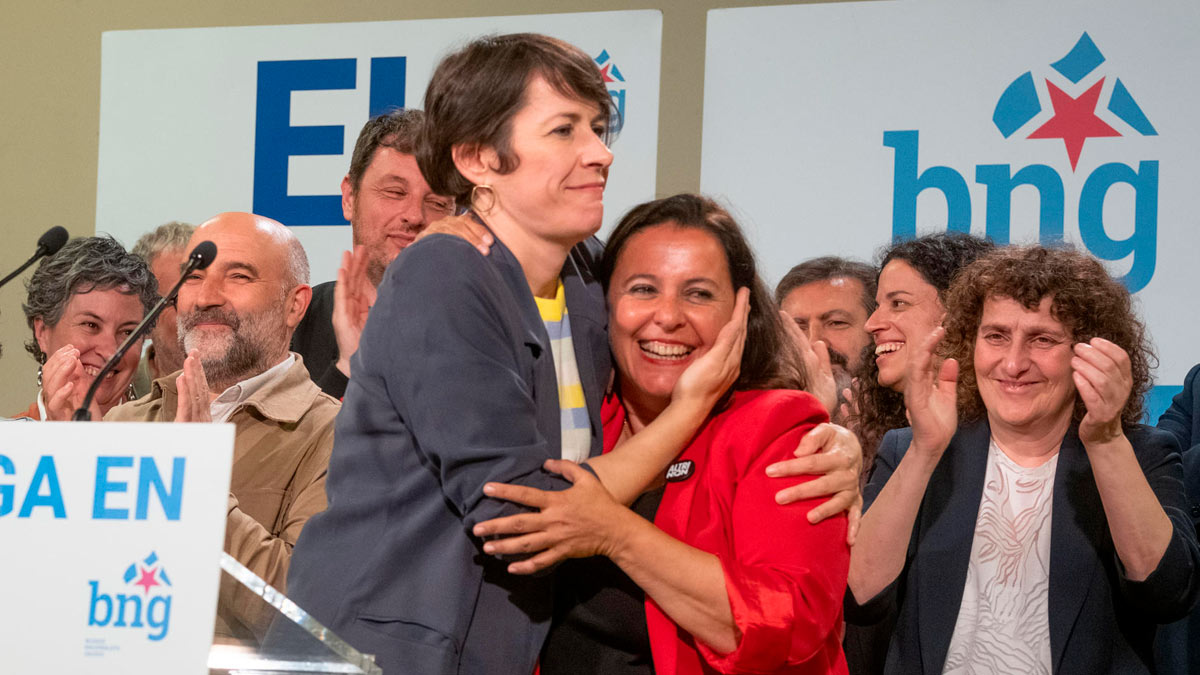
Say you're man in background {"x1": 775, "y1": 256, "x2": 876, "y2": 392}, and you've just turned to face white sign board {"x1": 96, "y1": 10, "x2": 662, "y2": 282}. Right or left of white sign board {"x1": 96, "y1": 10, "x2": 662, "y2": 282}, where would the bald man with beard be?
left

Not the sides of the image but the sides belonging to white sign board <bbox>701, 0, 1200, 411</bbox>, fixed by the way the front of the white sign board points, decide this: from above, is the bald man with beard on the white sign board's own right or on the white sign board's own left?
on the white sign board's own right

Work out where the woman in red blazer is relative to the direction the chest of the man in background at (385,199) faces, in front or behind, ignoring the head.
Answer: in front

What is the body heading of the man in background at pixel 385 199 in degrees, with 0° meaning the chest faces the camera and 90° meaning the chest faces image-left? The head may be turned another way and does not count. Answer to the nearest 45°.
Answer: approximately 315°

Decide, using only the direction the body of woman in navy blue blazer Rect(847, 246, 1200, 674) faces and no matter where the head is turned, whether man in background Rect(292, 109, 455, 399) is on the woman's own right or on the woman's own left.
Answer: on the woman's own right

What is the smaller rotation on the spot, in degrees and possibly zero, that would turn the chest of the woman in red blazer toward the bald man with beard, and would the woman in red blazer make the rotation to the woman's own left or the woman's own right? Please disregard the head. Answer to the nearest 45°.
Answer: approximately 90° to the woman's own right

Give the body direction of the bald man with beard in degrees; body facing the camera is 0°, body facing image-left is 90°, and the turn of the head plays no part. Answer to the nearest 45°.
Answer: approximately 45°

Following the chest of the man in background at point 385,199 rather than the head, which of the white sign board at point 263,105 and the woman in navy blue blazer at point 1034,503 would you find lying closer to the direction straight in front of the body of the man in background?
the woman in navy blue blazer

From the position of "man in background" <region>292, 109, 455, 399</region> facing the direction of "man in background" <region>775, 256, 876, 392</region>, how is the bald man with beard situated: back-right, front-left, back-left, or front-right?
back-right

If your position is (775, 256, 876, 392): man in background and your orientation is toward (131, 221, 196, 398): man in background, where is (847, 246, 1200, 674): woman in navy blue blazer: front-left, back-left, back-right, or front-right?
back-left

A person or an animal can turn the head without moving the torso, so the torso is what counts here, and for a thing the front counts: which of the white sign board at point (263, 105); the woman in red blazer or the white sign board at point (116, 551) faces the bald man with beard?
the white sign board at point (263, 105)
